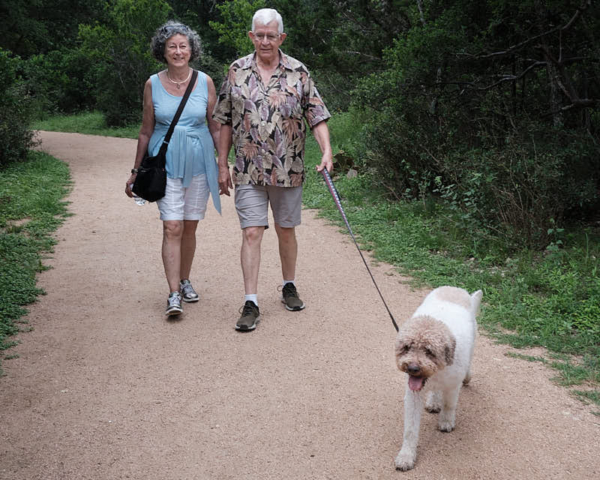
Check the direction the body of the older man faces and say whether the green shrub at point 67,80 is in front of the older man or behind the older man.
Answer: behind

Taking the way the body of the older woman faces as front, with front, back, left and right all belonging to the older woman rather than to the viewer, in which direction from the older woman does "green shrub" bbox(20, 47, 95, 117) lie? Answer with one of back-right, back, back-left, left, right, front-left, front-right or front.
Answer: back

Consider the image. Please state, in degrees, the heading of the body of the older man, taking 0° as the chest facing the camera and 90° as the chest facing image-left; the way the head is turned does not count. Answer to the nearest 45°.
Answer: approximately 0°

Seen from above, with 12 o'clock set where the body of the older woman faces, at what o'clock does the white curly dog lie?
The white curly dog is roughly at 11 o'clock from the older woman.

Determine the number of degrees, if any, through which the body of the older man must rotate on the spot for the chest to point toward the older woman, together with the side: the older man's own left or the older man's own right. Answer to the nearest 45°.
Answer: approximately 135° to the older man's own right

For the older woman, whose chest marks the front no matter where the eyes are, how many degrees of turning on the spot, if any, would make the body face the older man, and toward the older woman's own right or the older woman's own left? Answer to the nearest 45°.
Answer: approximately 45° to the older woman's own left
